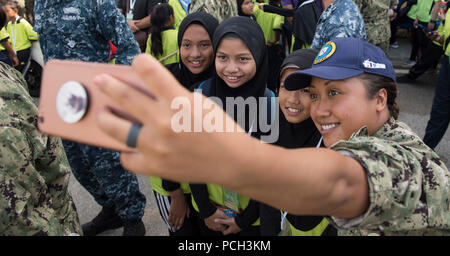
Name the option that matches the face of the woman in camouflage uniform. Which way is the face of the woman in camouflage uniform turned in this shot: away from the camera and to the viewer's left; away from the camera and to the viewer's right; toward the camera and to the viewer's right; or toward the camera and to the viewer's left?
toward the camera and to the viewer's left

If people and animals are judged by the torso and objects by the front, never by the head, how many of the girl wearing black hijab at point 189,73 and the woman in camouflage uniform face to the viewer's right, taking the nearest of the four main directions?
0

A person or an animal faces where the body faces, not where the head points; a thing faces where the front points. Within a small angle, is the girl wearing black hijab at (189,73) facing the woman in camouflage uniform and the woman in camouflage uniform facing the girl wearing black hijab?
no

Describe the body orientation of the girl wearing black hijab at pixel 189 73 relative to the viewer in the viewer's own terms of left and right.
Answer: facing the viewer

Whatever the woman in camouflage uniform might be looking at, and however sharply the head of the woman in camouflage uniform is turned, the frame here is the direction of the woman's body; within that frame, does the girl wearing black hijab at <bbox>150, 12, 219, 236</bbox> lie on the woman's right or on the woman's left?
on the woman's right

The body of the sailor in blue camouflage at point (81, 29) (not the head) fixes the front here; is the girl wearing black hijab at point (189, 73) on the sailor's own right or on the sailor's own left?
on the sailor's own left

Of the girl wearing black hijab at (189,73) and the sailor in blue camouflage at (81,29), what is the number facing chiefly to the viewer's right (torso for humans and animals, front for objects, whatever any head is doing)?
0

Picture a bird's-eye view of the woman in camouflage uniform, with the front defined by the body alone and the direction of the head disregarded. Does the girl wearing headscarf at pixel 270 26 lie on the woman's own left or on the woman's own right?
on the woman's own right

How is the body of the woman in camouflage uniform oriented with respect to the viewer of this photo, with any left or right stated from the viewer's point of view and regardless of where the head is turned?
facing the viewer and to the left of the viewer

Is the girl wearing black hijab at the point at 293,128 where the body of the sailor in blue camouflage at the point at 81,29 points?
no

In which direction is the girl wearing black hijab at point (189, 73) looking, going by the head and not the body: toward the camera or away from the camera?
toward the camera

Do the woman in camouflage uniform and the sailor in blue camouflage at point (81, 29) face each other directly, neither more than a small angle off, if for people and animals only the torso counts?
no

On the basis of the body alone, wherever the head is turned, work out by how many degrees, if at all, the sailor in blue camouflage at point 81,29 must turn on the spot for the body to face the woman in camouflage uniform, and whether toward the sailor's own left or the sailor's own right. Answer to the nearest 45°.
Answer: approximately 45° to the sailor's own left
